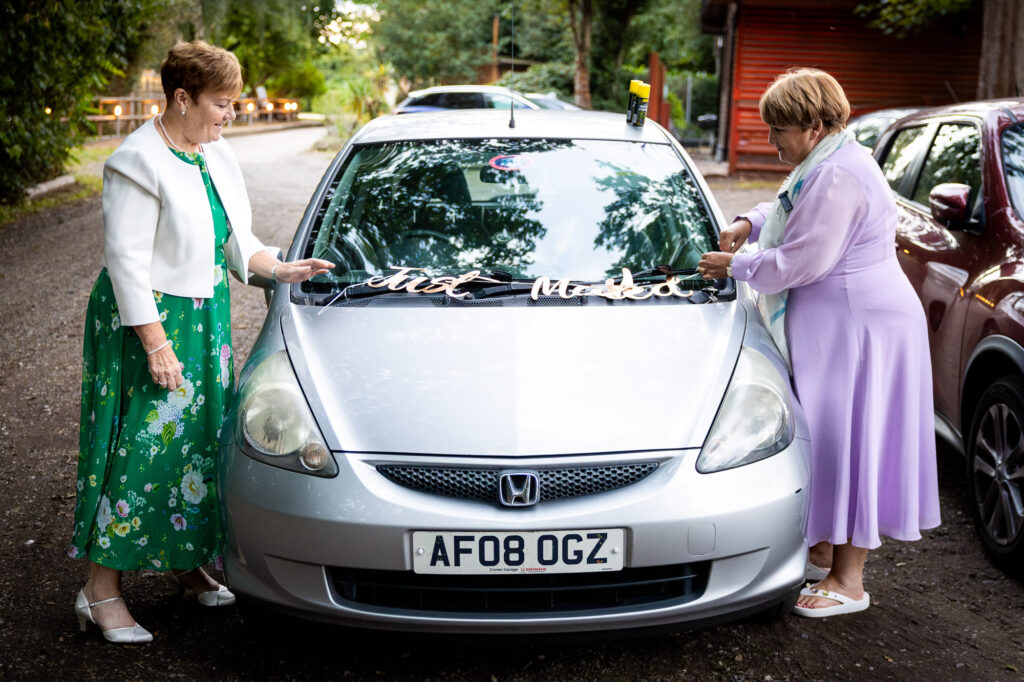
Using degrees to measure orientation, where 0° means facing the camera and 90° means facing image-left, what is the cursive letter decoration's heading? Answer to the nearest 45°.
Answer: approximately 0°

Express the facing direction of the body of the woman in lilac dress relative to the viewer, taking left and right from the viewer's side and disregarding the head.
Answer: facing to the left of the viewer

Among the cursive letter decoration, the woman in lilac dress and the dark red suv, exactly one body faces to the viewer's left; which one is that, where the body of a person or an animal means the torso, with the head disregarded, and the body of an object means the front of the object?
the woman in lilac dress

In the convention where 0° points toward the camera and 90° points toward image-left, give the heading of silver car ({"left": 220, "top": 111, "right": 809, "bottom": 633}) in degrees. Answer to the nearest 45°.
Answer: approximately 0°

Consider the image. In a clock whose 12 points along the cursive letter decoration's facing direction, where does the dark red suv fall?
The dark red suv is roughly at 8 o'clock from the cursive letter decoration.

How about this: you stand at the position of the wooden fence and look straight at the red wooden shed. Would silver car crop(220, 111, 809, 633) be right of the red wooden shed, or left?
right

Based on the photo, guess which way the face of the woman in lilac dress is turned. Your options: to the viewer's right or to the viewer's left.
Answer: to the viewer's left
